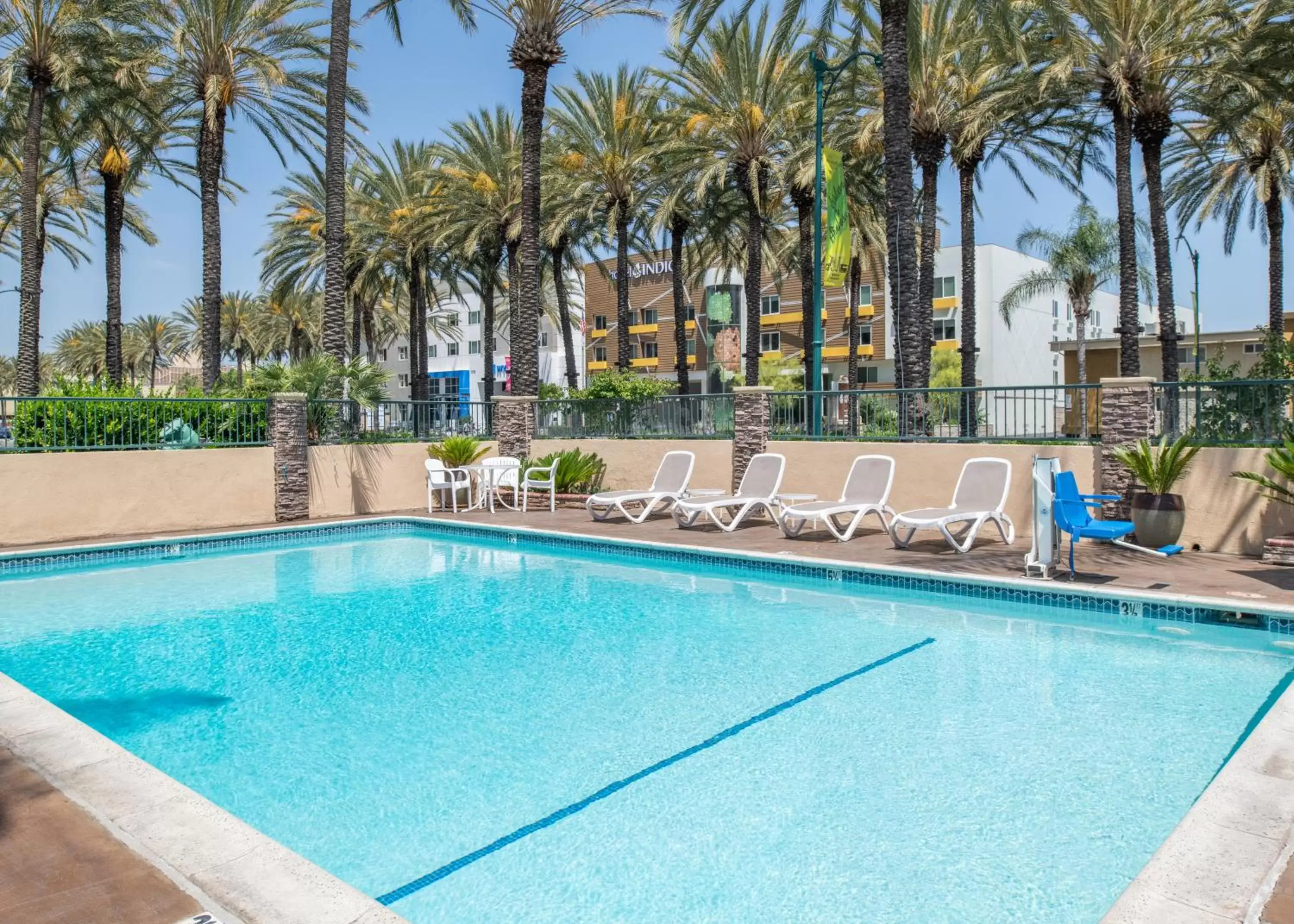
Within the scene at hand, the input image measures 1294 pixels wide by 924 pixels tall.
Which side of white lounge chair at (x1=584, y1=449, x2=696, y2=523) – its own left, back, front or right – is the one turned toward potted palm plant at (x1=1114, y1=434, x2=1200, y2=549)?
left

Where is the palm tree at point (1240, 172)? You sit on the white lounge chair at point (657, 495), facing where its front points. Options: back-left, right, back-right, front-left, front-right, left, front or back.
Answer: back

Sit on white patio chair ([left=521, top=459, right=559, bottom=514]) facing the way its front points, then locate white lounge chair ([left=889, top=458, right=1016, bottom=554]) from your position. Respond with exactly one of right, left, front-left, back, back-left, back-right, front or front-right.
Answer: back-left

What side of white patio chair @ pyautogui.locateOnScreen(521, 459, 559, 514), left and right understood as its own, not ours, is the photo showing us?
left

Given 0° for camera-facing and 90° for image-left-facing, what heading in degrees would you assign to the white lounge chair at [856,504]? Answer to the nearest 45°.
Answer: approximately 45°

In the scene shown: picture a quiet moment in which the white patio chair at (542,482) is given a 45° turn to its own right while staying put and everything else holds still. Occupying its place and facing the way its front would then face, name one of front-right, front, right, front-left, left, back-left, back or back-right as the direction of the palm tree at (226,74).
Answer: front

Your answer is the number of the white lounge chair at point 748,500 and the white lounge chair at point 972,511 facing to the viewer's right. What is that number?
0

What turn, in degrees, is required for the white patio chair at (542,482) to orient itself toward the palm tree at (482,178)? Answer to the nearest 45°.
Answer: approximately 90° to its right

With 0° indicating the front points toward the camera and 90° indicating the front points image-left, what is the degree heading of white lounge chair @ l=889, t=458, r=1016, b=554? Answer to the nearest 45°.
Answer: approximately 45°

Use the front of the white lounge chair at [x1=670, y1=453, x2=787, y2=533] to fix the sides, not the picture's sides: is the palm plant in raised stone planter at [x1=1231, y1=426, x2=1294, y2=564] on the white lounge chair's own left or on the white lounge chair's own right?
on the white lounge chair's own left
